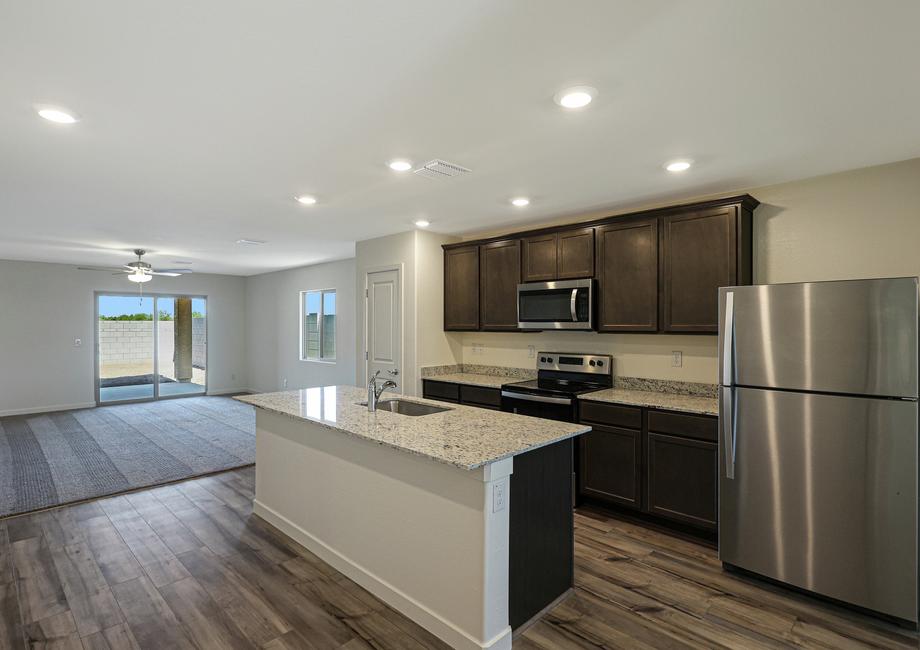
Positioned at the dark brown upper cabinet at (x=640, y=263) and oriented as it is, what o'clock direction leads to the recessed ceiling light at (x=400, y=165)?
The recessed ceiling light is roughly at 12 o'clock from the dark brown upper cabinet.

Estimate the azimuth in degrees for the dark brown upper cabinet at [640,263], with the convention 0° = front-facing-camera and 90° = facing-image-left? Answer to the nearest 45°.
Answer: approximately 45°

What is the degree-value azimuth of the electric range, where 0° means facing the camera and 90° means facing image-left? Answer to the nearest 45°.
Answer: approximately 45°

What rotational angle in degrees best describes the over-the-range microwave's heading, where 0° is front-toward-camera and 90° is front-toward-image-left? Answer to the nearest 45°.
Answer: approximately 45°

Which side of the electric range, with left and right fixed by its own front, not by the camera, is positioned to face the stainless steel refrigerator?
left
